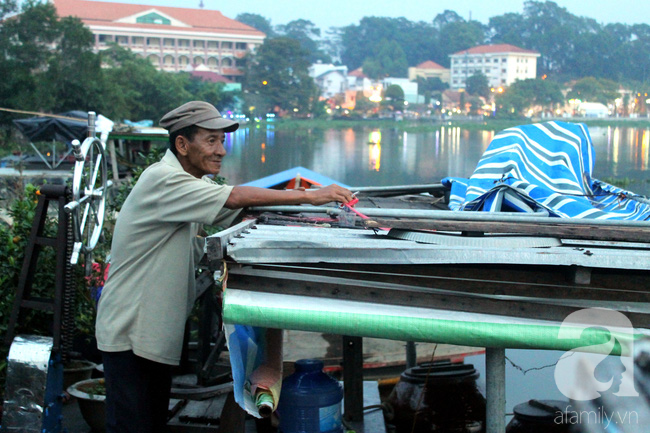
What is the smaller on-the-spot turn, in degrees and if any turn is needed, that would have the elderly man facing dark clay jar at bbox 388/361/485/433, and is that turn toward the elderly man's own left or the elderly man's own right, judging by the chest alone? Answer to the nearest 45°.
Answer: approximately 45° to the elderly man's own left

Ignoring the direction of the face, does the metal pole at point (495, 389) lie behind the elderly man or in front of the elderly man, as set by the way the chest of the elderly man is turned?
in front

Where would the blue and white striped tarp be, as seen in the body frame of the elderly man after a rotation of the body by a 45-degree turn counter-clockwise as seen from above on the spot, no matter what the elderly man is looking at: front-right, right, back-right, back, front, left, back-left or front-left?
front

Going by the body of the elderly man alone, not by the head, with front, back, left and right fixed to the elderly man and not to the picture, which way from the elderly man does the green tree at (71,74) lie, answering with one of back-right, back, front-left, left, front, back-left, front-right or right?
left

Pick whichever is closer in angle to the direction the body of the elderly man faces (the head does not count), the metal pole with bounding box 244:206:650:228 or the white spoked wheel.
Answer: the metal pole

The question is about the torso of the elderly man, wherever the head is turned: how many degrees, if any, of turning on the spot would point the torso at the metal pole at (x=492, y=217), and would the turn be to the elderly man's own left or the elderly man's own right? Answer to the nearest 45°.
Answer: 0° — they already face it

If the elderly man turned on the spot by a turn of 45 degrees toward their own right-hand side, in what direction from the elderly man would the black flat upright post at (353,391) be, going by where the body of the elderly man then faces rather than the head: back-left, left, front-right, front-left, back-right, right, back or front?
left

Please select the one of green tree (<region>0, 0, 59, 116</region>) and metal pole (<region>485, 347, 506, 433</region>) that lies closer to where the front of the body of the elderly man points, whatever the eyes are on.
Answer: the metal pole

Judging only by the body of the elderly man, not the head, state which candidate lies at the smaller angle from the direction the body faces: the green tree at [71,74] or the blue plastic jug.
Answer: the blue plastic jug

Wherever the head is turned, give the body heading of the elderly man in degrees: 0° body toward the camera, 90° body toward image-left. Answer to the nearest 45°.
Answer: approximately 270°

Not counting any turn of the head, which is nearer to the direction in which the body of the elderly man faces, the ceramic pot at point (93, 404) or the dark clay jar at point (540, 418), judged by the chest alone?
the dark clay jar
